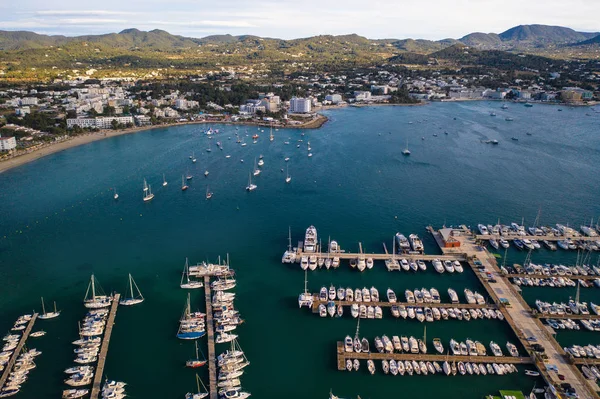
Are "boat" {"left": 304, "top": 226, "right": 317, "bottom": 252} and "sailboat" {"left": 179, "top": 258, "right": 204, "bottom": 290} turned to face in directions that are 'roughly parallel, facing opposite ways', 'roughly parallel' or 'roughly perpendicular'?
roughly perpendicular

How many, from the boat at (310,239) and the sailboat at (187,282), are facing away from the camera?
1

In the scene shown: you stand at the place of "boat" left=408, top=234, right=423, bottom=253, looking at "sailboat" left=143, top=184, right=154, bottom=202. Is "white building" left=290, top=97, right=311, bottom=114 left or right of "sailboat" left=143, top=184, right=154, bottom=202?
right

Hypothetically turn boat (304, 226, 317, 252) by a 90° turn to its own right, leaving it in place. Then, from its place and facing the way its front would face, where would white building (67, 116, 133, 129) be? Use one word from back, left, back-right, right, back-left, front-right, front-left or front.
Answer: back-left

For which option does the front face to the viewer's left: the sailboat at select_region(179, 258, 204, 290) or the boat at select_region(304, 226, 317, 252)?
the sailboat

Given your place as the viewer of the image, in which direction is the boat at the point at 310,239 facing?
facing away from the viewer

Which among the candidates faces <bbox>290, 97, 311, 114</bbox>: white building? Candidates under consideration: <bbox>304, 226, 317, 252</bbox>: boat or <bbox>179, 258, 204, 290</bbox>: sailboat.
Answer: the boat

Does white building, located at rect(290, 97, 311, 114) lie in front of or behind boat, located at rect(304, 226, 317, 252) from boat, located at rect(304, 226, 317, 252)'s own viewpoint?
in front

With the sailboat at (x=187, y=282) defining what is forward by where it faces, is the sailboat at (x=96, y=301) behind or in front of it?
in front

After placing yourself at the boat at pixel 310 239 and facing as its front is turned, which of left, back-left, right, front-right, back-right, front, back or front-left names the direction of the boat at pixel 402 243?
right

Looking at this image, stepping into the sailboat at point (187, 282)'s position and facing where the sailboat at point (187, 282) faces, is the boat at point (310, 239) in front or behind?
behind

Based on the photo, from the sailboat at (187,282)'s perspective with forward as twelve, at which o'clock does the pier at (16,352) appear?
The pier is roughly at 11 o'clock from the sailboat.

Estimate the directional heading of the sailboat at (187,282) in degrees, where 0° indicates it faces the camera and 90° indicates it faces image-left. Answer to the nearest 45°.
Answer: approximately 90°

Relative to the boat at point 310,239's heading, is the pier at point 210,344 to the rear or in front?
to the rear
